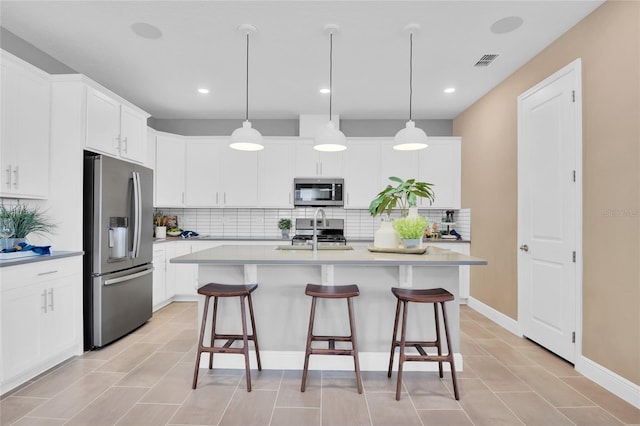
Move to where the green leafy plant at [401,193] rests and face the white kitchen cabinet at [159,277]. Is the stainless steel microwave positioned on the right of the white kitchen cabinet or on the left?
right

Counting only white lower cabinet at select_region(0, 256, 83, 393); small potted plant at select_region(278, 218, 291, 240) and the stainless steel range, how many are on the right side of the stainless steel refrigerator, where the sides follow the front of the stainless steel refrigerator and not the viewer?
1

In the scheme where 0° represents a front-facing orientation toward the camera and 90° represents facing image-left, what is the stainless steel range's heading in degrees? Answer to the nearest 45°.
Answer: approximately 0°

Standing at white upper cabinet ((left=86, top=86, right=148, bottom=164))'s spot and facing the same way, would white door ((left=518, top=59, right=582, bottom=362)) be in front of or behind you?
in front

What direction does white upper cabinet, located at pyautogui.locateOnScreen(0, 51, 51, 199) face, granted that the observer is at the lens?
facing the viewer and to the right of the viewer

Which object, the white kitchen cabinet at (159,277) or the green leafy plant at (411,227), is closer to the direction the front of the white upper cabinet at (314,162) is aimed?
the green leafy plant

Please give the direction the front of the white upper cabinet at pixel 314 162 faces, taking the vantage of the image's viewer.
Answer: facing the viewer

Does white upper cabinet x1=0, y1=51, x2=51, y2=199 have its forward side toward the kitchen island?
yes

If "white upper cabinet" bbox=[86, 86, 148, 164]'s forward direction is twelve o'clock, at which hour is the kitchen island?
The kitchen island is roughly at 12 o'clock from the white upper cabinet.

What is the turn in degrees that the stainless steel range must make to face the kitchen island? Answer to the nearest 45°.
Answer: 0° — it already faces it

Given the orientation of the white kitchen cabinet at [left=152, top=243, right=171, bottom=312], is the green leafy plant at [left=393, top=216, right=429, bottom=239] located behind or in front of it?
in front

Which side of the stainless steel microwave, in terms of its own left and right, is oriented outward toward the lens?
front

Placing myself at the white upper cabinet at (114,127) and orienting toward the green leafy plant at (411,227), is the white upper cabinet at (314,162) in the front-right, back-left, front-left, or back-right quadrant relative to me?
front-left

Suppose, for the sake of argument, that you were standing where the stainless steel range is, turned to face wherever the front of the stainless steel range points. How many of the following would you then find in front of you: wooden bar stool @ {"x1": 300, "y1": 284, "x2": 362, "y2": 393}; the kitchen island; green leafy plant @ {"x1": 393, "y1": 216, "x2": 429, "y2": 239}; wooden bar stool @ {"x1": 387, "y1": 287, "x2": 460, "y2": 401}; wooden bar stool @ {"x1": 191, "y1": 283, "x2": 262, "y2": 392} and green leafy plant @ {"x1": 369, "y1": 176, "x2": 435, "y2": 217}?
6

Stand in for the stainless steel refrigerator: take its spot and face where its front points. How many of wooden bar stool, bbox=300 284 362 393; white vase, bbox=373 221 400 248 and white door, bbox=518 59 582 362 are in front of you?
3

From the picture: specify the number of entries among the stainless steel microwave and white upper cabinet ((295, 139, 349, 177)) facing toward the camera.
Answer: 2

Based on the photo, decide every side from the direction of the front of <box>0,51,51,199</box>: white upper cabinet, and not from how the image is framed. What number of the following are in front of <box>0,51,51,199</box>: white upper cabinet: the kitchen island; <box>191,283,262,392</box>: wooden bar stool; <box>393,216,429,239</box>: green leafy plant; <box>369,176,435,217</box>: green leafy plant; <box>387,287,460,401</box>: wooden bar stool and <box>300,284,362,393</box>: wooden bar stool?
6
